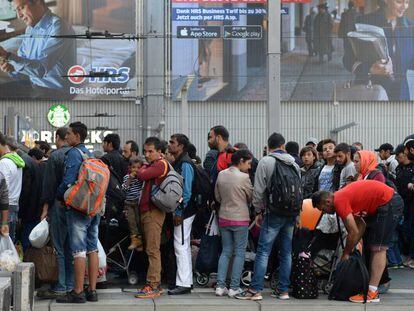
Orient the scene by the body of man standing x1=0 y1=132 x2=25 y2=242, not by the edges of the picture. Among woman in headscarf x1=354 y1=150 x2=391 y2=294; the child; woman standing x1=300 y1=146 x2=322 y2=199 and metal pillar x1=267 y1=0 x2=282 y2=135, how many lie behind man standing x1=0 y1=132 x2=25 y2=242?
4

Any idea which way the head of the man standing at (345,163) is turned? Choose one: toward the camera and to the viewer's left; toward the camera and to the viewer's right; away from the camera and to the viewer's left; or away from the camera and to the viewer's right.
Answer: toward the camera and to the viewer's left

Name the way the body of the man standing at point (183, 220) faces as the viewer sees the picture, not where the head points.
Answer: to the viewer's left

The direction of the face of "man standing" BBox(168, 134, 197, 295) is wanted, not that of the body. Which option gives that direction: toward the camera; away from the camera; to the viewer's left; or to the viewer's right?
to the viewer's left

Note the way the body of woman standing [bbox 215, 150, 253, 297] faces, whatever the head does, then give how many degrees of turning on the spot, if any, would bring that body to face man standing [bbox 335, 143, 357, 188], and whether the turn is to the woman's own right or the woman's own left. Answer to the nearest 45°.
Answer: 0° — they already face them

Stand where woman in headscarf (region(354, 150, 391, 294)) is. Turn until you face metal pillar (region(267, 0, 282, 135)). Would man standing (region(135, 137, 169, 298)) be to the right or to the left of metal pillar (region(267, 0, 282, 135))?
left

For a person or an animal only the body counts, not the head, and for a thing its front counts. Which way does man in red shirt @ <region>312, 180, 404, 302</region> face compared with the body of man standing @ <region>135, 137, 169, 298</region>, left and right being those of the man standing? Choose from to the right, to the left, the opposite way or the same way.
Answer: the same way

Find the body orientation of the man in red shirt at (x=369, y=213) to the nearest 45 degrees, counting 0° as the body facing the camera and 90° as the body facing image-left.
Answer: approximately 90°

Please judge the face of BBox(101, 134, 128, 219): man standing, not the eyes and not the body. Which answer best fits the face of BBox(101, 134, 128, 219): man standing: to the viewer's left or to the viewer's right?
to the viewer's left

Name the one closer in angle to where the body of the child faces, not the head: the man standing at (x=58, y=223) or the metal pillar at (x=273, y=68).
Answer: the man standing
